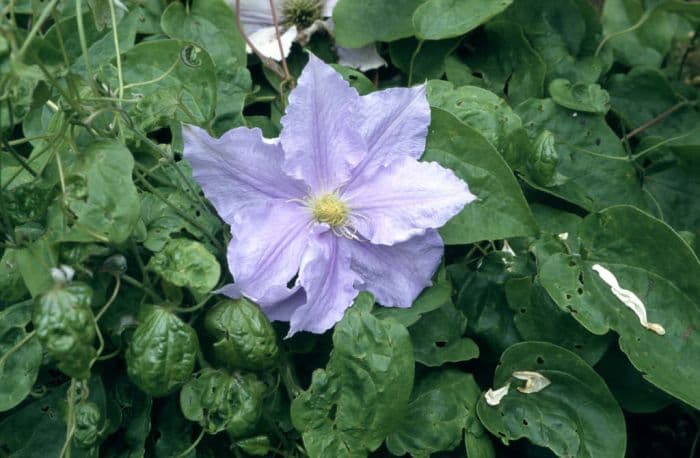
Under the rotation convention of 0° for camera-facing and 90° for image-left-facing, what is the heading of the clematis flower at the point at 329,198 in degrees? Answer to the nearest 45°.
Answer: approximately 0°
